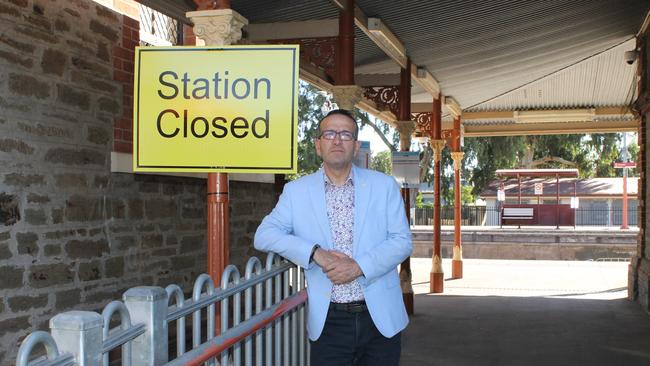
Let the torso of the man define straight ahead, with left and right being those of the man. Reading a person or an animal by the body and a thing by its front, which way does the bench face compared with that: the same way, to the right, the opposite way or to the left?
the same way

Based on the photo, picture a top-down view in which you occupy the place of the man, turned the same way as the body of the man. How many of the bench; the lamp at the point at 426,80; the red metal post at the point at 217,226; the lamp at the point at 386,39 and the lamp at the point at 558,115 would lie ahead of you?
0

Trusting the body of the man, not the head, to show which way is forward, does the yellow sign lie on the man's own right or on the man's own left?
on the man's own right

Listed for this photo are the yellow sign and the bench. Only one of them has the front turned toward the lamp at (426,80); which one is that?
the bench

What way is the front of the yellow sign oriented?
toward the camera

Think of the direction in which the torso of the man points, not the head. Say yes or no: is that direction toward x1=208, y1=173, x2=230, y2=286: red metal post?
no

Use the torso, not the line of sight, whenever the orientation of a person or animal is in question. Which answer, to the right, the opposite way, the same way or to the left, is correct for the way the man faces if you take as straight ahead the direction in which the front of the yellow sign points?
the same way

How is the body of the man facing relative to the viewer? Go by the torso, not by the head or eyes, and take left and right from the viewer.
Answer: facing the viewer

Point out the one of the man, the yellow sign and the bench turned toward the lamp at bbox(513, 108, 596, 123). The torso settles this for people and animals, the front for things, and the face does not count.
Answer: the bench

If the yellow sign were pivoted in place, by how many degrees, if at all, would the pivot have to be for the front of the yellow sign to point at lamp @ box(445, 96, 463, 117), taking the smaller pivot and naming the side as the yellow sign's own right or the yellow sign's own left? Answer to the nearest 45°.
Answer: approximately 135° to the yellow sign's own left

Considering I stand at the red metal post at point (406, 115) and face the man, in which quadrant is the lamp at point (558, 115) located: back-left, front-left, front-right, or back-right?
back-left

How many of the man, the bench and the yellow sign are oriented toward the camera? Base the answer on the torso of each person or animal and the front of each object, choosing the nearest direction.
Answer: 3

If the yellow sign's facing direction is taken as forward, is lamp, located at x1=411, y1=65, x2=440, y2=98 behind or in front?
behind

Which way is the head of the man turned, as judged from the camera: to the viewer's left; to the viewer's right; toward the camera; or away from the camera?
toward the camera

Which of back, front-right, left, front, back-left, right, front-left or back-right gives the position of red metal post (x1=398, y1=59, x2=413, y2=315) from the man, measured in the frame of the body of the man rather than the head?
back

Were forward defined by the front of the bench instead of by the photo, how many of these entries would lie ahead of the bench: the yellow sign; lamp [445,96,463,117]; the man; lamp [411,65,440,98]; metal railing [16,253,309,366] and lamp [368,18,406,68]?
6
